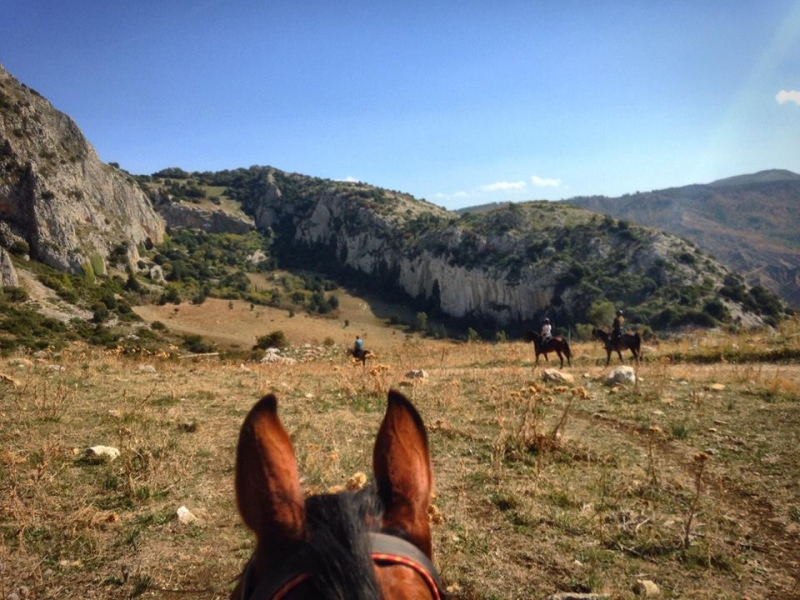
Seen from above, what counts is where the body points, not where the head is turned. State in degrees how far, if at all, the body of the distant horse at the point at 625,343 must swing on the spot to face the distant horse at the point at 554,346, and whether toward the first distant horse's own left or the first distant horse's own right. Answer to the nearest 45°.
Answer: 0° — it already faces it

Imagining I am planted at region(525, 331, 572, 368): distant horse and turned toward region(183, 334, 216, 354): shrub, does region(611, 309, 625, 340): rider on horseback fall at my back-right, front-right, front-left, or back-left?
back-right

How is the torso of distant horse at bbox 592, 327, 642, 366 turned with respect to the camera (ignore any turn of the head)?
to the viewer's left

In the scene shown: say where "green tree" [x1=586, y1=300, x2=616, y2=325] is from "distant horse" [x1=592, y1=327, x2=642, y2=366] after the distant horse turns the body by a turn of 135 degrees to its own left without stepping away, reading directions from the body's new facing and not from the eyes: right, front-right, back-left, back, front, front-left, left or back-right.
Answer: back-left

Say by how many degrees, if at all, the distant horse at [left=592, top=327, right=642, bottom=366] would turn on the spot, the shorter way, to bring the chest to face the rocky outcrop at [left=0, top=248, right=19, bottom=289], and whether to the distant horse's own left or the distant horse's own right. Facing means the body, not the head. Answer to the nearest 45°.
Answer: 0° — it already faces it
